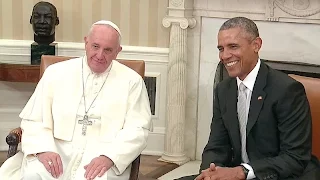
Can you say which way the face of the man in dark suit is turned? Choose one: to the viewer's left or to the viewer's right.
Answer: to the viewer's left

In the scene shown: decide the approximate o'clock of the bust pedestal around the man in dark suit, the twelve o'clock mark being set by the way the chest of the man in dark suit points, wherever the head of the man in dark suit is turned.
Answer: The bust pedestal is roughly at 3 o'clock from the man in dark suit.

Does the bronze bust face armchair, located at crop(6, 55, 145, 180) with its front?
yes

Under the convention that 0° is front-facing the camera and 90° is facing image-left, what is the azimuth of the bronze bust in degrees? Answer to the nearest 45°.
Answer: approximately 0°

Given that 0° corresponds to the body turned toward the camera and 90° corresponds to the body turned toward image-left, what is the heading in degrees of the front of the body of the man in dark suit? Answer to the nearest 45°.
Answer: approximately 45°
